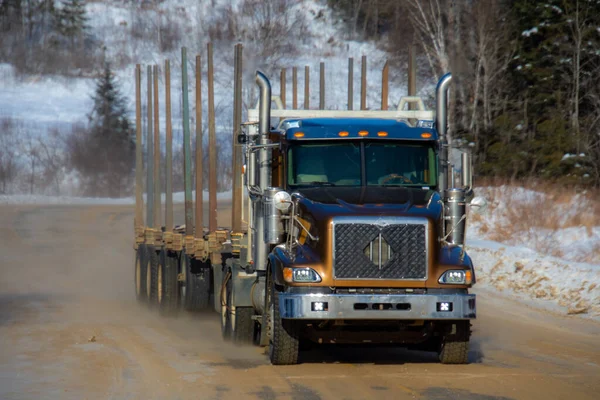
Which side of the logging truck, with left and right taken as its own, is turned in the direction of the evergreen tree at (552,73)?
back

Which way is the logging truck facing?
toward the camera
